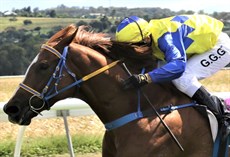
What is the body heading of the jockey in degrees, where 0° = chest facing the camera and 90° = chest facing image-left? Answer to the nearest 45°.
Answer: approximately 90°
